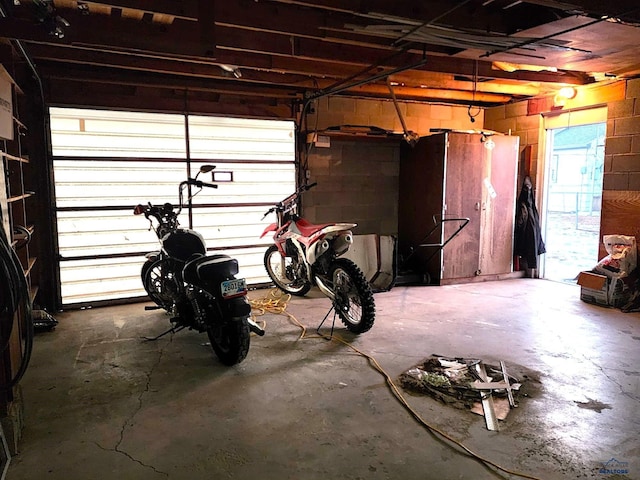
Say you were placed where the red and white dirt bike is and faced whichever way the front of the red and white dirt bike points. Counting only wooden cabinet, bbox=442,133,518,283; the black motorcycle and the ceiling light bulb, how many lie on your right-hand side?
2

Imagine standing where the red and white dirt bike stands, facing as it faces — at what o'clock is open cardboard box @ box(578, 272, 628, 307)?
The open cardboard box is roughly at 4 o'clock from the red and white dirt bike.

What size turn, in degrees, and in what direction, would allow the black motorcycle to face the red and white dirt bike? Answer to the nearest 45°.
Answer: approximately 90° to its right

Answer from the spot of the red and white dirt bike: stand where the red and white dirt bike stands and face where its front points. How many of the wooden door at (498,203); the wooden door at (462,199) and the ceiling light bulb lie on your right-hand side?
3

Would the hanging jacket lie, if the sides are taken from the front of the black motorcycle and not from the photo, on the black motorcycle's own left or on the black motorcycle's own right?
on the black motorcycle's own right

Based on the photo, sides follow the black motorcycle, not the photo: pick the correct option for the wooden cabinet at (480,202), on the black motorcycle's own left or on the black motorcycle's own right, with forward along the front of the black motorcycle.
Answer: on the black motorcycle's own right

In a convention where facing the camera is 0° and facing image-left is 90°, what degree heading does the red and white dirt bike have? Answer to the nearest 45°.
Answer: approximately 135°

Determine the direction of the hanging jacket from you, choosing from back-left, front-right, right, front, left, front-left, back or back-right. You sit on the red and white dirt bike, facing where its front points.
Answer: right

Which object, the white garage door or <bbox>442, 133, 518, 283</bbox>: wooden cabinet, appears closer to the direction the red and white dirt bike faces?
the white garage door

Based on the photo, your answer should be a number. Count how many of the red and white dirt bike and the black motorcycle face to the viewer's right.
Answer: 0

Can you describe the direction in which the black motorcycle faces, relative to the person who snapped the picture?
facing away from the viewer and to the left of the viewer

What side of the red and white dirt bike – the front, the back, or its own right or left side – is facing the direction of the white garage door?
front

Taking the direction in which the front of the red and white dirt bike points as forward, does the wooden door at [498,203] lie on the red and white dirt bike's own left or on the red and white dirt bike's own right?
on the red and white dirt bike's own right
